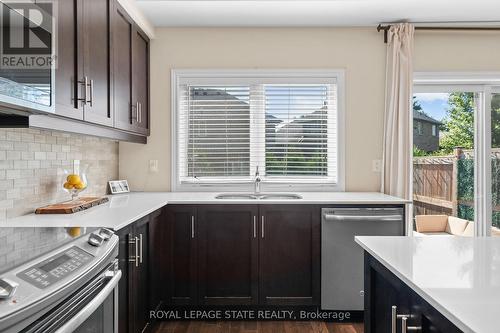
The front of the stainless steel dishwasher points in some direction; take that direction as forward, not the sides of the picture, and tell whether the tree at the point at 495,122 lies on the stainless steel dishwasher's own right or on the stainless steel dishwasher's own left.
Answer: on the stainless steel dishwasher's own left

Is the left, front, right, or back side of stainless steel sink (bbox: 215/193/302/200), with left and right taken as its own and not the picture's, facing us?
front

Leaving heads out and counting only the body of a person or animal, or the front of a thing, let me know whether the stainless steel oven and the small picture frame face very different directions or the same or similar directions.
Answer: same or similar directions

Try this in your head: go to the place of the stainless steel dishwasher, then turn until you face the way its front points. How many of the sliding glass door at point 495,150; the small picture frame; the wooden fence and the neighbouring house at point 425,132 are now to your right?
1

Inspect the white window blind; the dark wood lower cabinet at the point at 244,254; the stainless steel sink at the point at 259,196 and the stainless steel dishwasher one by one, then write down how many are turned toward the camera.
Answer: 4

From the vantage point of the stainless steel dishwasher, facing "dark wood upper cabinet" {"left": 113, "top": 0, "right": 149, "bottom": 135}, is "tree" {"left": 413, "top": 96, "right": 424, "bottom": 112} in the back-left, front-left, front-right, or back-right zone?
back-right

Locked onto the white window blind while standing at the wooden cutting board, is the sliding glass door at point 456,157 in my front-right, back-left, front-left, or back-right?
front-right

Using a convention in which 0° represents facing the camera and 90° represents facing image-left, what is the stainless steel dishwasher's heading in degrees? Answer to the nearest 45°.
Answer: approximately 0°

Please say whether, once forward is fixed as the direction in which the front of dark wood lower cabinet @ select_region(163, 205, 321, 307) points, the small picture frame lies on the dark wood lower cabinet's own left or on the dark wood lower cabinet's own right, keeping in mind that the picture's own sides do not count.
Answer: on the dark wood lower cabinet's own right

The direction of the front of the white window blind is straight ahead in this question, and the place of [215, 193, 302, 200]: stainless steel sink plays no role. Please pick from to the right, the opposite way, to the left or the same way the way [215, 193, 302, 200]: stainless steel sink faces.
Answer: the same way

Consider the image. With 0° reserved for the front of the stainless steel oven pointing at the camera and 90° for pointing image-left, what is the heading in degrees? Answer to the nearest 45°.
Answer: approximately 315°

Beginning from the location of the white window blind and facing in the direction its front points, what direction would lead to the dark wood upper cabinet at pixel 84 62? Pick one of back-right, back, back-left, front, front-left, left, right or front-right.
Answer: front-right
